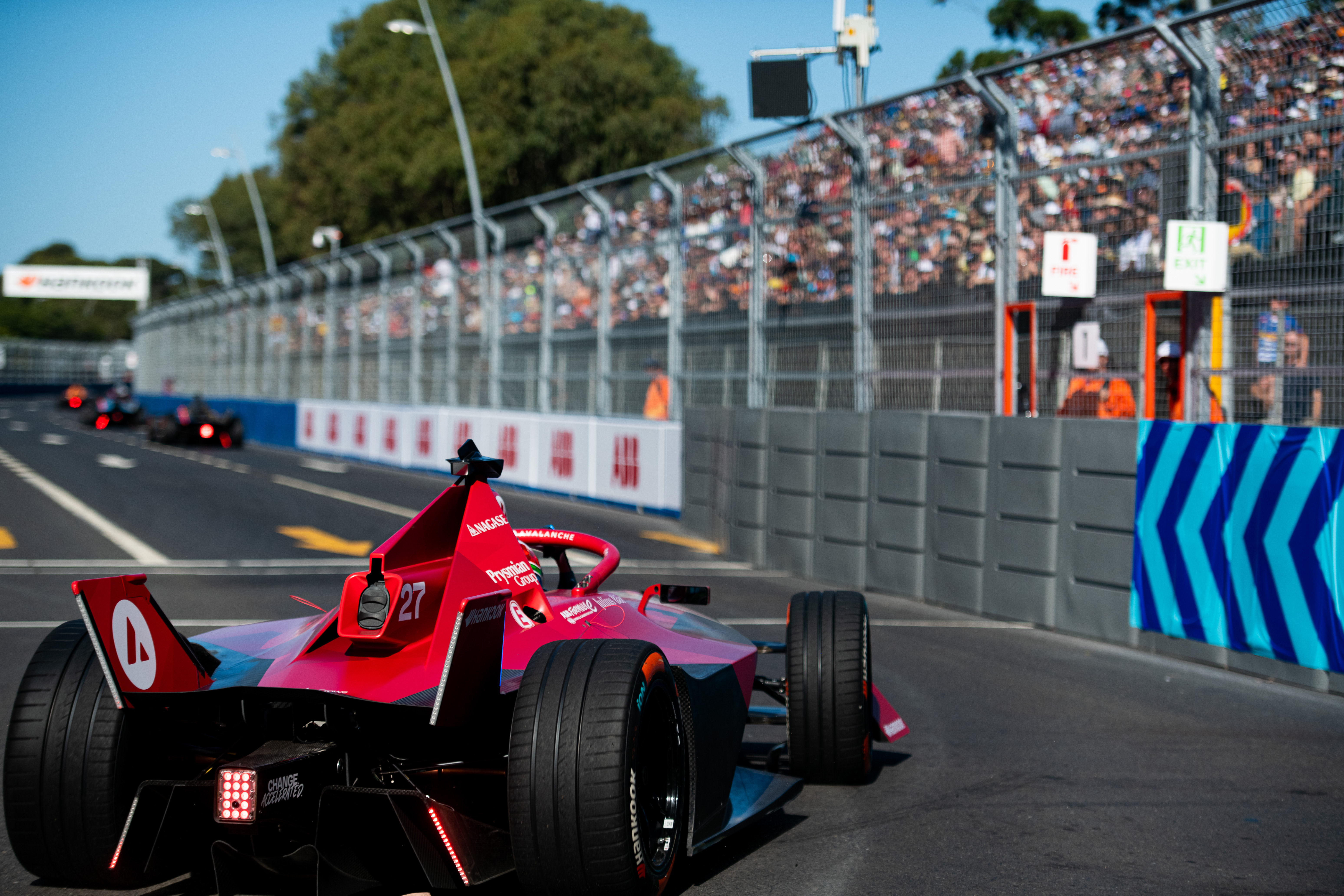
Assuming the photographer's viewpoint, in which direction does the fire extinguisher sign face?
facing the viewer

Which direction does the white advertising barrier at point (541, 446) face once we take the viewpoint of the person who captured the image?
facing the viewer and to the left of the viewer

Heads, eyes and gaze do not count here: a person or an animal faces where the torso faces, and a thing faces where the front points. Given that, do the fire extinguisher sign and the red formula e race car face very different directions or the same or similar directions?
very different directions

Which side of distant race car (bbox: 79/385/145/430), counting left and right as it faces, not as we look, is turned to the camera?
back

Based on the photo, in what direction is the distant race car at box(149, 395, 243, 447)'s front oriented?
away from the camera

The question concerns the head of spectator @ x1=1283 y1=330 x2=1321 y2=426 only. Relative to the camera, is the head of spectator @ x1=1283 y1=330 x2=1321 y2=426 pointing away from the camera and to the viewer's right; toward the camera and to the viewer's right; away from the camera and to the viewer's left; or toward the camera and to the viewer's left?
toward the camera and to the viewer's left

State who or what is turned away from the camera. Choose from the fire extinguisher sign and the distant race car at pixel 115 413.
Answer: the distant race car

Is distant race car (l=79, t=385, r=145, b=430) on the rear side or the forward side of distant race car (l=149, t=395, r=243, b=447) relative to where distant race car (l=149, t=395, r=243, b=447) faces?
on the forward side

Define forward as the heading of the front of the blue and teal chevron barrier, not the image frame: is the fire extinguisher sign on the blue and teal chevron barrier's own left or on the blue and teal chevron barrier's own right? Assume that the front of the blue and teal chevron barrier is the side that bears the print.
on the blue and teal chevron barrier's own right

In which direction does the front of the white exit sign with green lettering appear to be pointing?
toward the camera

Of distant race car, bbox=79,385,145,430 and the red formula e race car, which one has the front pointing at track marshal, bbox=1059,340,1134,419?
the red formula e race car
